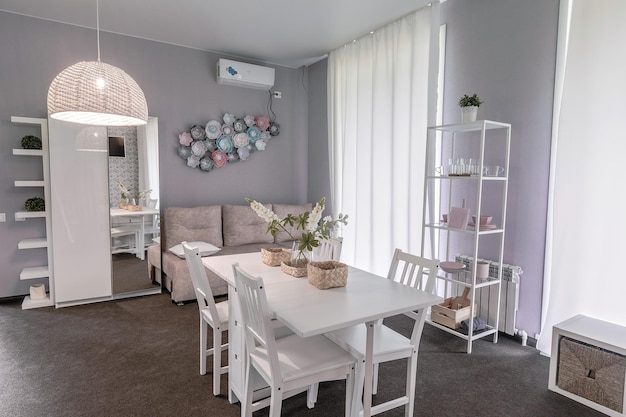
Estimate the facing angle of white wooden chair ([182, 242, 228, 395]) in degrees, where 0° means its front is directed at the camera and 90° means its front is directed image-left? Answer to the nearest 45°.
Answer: approximately 225°

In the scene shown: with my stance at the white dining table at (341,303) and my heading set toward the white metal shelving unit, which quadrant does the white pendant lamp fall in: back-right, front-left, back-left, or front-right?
back-left

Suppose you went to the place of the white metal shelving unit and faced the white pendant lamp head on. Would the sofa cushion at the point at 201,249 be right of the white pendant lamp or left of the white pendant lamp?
right

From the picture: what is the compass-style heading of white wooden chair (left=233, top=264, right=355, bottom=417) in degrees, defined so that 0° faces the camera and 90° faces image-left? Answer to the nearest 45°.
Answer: approximately 225°

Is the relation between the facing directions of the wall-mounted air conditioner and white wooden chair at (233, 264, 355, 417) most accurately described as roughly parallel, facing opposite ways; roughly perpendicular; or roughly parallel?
roughly perpendicular

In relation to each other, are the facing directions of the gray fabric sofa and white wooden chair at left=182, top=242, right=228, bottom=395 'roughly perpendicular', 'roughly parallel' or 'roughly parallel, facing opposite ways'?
roughly perpendicular
